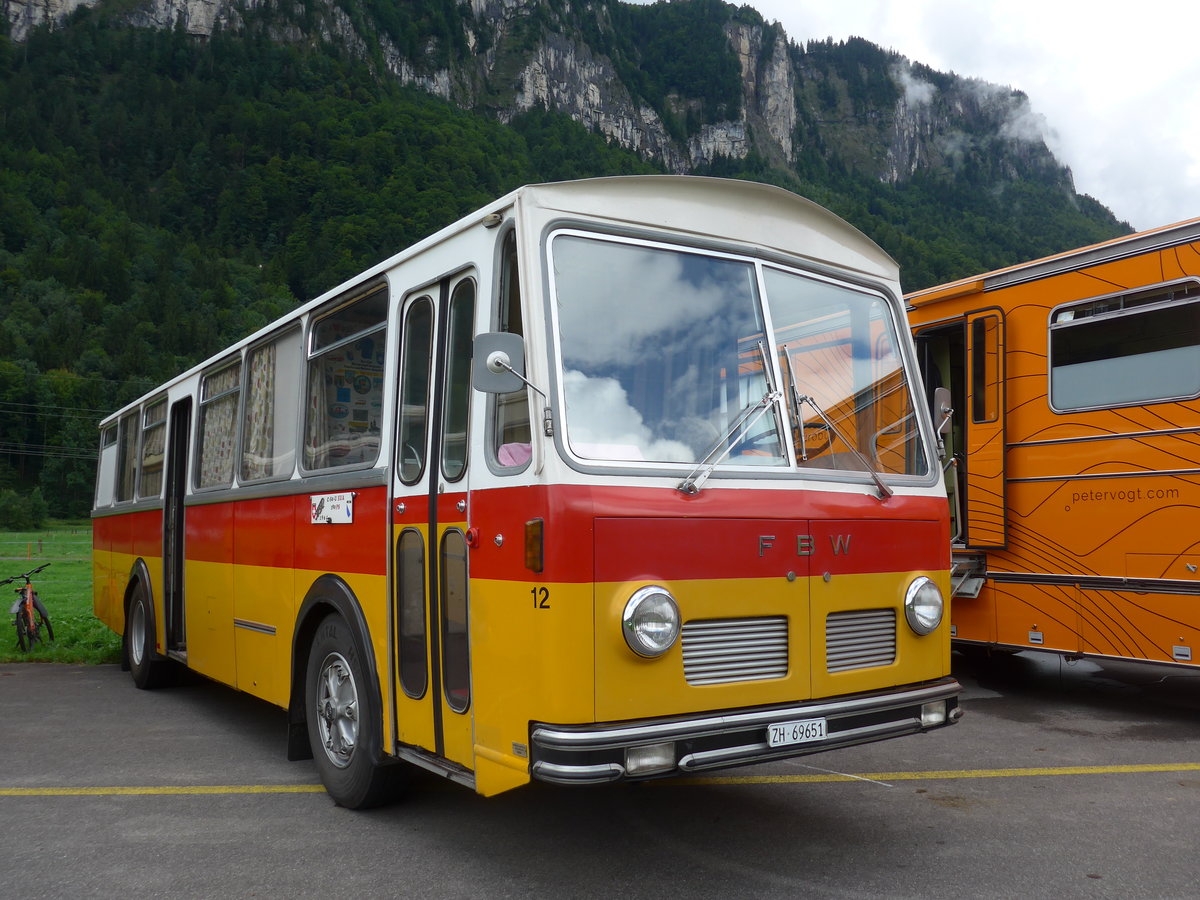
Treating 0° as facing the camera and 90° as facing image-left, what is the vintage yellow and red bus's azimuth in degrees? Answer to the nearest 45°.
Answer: approximately 315°

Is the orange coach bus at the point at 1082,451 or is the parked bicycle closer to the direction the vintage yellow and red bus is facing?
the orange coach bus

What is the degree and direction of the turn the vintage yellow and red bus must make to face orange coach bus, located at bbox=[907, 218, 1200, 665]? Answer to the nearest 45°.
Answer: approximately 90° to its left

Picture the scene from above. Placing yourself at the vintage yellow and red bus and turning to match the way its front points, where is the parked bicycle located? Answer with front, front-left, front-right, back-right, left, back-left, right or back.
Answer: back
